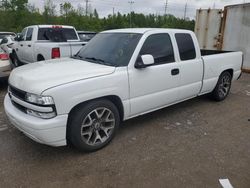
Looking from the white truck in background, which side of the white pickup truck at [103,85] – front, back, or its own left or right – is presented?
right

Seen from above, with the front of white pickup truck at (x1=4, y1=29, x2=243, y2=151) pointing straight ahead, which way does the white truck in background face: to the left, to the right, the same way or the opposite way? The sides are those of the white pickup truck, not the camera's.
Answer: to the right

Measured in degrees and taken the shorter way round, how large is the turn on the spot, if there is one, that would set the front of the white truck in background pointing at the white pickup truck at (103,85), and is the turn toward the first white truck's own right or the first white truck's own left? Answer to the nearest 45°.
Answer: approximately 135° to the first white truck's own left

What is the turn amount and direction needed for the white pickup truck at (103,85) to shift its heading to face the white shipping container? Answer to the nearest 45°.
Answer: approximately 180°

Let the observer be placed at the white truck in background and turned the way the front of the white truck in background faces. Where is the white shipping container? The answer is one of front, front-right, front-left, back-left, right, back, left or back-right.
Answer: back-right

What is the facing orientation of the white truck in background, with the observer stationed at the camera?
facing away from the viewer and to the left of the viewer
